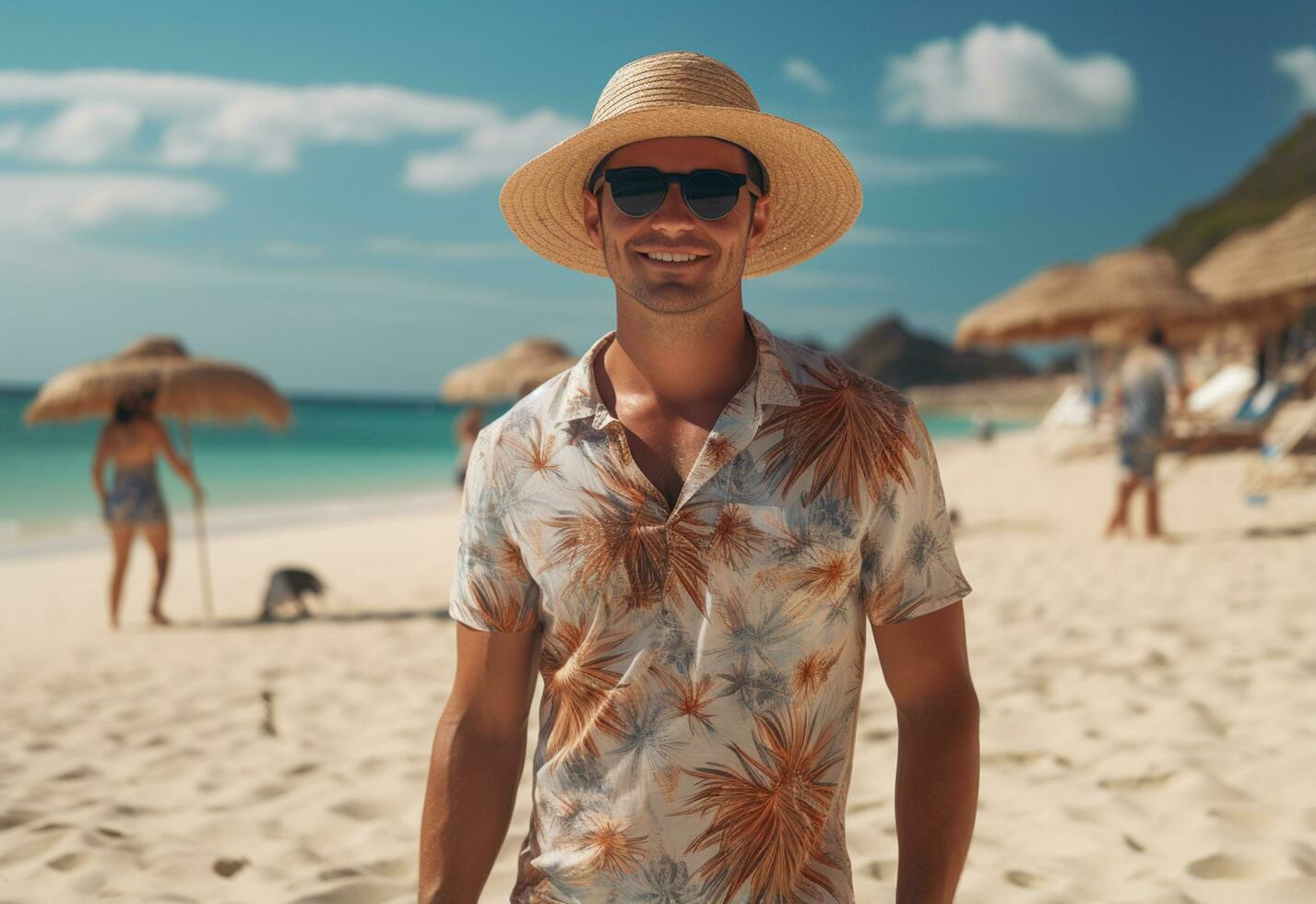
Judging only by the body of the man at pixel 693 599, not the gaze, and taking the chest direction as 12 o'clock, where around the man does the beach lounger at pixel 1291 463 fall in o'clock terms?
The beach lounger is roughly at 7 o'clock from the man.

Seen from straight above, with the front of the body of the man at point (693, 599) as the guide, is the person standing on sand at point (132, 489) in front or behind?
behind

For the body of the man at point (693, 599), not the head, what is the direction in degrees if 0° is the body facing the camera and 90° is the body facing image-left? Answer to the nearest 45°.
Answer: approximately 0°

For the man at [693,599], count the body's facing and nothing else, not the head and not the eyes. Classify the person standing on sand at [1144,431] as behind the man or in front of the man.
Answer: behind

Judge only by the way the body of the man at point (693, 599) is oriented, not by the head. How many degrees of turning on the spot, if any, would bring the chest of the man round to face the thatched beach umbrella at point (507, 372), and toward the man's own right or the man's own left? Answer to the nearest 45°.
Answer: approximately 180°

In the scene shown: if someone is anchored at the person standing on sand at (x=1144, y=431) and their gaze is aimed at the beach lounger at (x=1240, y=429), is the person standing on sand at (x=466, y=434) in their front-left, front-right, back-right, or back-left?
back-left

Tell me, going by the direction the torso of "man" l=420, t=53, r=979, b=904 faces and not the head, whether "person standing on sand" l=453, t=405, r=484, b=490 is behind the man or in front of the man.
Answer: behind

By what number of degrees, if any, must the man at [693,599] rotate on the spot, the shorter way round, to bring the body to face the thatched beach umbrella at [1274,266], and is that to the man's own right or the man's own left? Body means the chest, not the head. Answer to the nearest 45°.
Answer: approximately 135° to the man's own left

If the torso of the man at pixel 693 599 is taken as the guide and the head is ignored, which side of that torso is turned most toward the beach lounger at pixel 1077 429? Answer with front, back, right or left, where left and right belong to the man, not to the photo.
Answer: back
